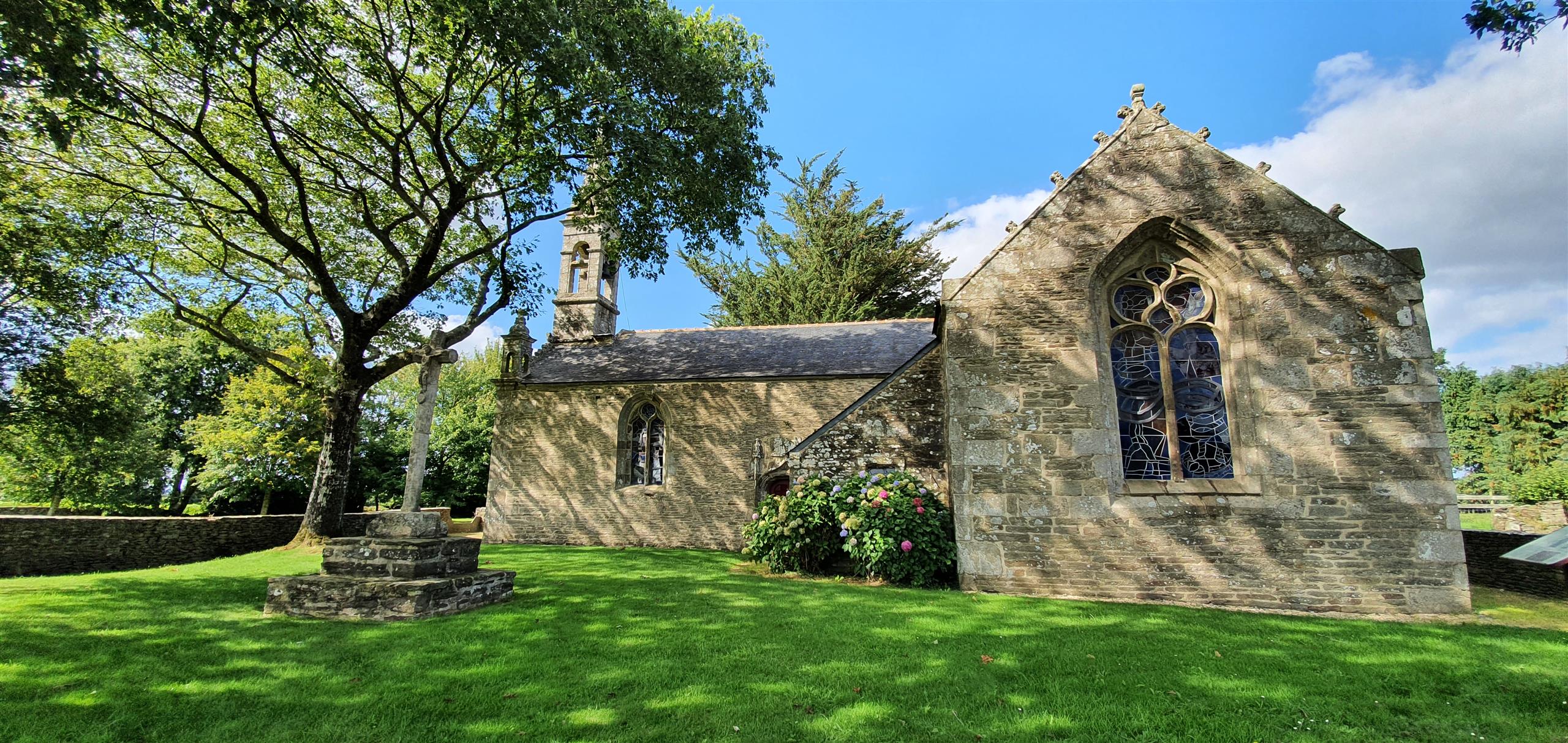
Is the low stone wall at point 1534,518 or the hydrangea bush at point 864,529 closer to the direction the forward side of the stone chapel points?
the hydrangea bush

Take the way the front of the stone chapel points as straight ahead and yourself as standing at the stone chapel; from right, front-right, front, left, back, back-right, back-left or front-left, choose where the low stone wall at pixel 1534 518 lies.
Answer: back-right

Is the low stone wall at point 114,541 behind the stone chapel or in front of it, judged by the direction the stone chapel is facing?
in front

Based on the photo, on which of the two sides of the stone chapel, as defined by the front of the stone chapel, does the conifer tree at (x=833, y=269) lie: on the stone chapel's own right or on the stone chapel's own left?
on the stone chapel's own right

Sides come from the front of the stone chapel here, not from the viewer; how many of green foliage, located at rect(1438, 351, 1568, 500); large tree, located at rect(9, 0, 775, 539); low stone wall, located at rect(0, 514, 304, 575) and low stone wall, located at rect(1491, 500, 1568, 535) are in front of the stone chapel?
2

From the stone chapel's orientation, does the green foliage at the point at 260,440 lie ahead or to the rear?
ahead

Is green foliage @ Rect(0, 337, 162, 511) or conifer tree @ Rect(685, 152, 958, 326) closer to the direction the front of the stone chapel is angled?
the green foliage

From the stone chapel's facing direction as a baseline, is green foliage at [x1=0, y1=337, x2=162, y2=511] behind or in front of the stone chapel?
in front

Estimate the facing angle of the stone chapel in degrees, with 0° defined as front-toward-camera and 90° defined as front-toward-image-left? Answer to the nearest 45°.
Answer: approximately 90°

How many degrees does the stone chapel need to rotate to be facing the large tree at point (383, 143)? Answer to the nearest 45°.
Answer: approximately 90° to its right

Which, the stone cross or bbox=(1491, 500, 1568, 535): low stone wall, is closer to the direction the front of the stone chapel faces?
the stone cross
